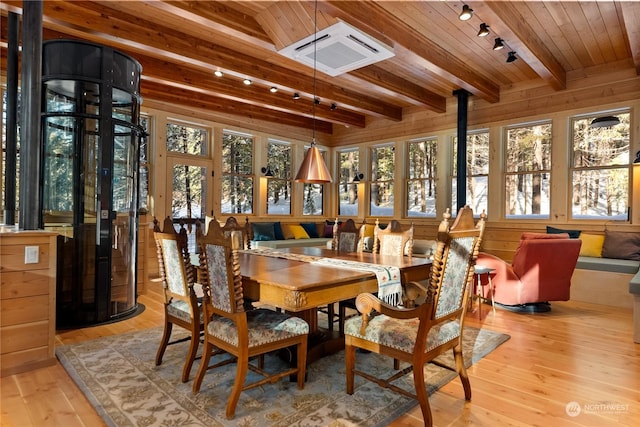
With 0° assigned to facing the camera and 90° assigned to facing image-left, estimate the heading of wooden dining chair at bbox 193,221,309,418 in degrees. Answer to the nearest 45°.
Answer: approximately 225°

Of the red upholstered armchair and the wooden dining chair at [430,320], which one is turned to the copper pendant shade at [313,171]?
the wooden dining chair

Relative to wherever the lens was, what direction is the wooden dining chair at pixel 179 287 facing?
facing away from the viewer and to the right of the viewer
